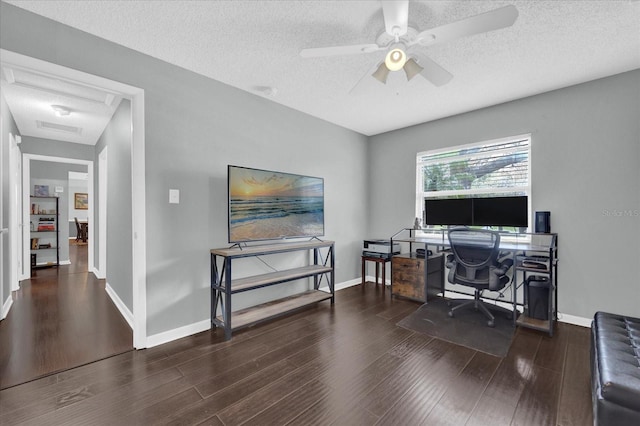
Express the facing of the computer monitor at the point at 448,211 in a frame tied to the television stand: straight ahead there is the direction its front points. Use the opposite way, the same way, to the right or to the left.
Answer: to the right

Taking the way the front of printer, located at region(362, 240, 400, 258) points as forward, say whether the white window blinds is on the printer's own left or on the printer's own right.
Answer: on the printer's own left

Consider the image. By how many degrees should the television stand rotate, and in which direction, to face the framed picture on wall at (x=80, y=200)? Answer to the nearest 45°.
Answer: approximately 180°

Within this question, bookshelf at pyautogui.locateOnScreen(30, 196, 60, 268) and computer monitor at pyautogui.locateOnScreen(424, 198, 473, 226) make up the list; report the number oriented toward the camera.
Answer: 2

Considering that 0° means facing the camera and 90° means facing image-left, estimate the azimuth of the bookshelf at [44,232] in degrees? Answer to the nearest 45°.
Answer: approximately 0°

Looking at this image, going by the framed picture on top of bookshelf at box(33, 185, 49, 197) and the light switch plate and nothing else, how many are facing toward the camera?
2

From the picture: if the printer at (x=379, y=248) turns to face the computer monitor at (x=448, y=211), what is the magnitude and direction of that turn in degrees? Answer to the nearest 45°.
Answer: approximately 135° to its left

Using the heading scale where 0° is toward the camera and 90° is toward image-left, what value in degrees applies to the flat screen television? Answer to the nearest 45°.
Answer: approximately 315°

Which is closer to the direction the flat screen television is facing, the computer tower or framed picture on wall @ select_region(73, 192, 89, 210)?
the computer tower
